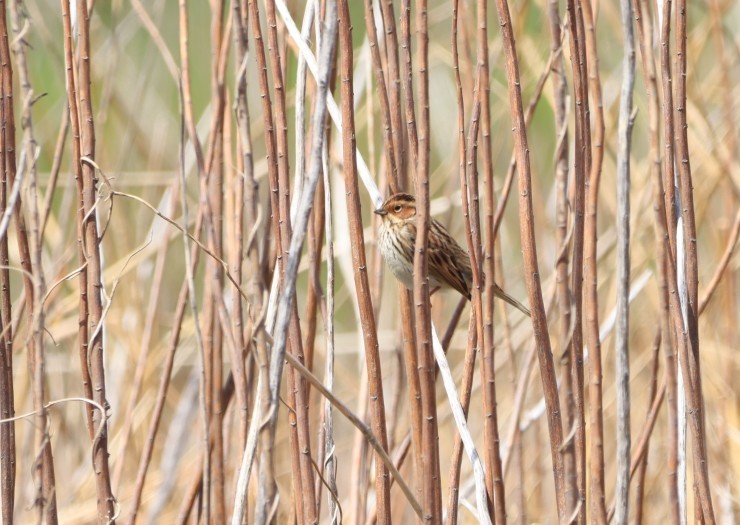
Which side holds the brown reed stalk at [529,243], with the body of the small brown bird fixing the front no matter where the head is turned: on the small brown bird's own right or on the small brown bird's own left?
on the small brown bird's own left

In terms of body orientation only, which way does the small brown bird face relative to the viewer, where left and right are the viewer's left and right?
facing to the left of the viewer

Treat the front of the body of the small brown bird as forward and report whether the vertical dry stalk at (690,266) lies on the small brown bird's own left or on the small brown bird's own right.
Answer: on the small brown bird's own left
